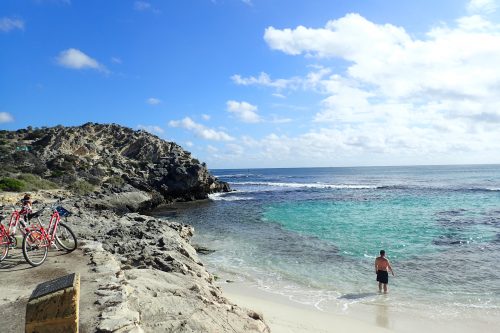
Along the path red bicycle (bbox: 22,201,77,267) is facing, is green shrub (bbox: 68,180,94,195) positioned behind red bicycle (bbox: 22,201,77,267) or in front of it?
in front

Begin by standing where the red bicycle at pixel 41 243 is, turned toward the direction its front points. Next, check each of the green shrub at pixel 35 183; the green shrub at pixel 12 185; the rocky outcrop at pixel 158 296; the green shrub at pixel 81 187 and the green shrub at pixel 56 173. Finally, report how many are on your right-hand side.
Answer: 1

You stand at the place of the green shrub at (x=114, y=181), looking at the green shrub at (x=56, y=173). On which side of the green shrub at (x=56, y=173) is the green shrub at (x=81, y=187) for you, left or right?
left

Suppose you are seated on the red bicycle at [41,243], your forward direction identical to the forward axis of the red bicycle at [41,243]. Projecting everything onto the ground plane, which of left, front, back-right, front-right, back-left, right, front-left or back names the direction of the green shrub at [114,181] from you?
front-left

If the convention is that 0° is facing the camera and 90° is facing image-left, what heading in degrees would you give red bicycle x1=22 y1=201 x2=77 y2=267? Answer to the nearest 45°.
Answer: approximately 225°

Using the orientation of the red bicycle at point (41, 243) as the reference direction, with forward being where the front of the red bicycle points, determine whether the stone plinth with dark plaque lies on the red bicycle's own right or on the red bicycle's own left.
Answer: on the red bicycle's own right

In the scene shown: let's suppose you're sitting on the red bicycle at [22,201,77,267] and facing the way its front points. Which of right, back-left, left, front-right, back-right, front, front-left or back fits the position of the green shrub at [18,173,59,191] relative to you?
front-left

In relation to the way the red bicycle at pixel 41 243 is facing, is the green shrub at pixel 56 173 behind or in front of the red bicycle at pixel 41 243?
in front
